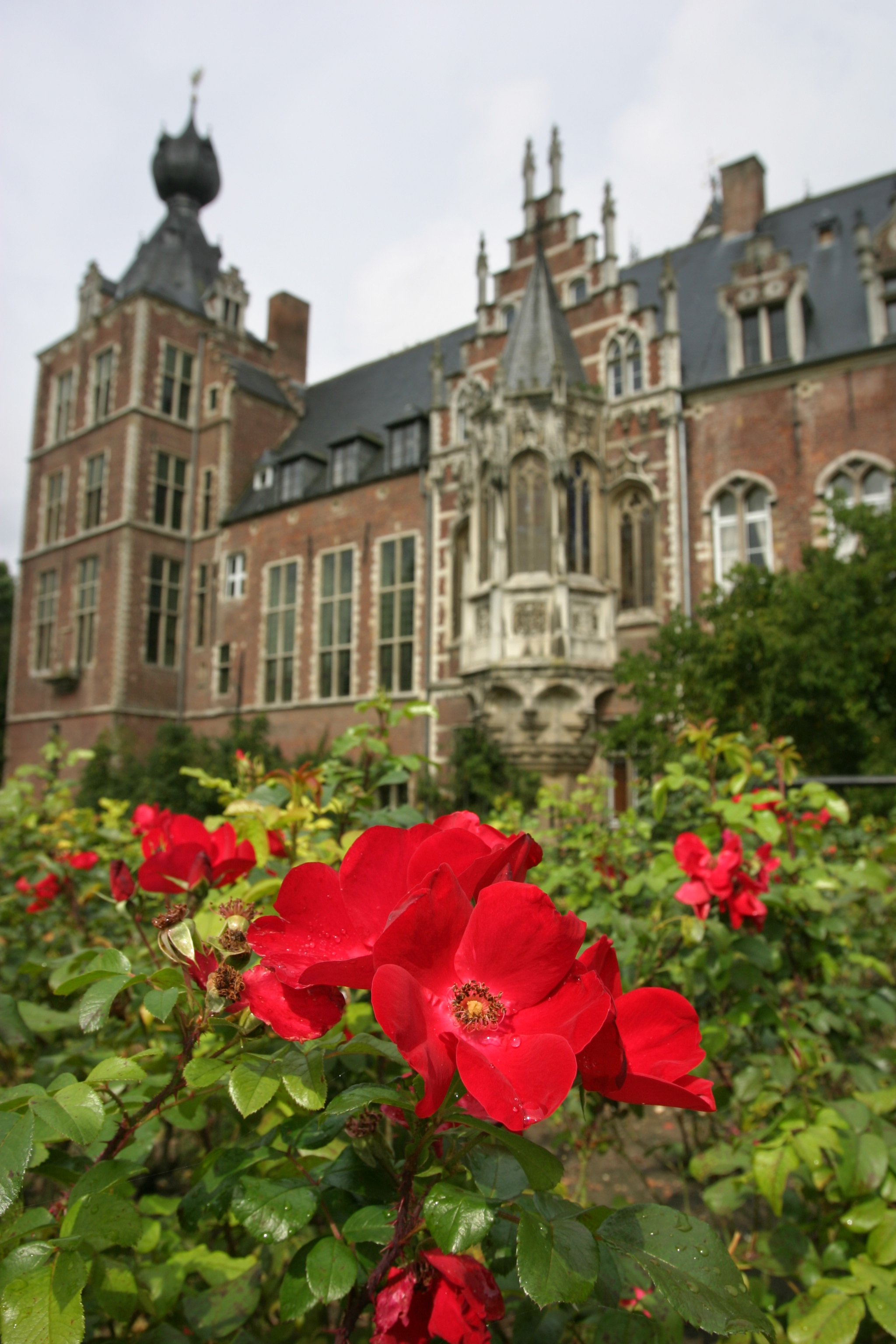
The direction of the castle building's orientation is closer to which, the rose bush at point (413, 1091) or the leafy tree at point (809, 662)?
the rose bush

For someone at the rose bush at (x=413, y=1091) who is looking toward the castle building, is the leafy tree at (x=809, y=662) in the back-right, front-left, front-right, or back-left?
front-right

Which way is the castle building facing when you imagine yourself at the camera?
facing the viewer and to the left of the viewer

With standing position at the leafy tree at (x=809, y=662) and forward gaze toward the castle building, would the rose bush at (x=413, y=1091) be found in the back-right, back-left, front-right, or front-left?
back-left

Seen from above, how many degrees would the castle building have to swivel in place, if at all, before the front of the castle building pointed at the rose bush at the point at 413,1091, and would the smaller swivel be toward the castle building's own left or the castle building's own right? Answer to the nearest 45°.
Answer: approximately 45° to the castle building's own left

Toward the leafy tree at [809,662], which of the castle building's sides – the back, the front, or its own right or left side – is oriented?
left
